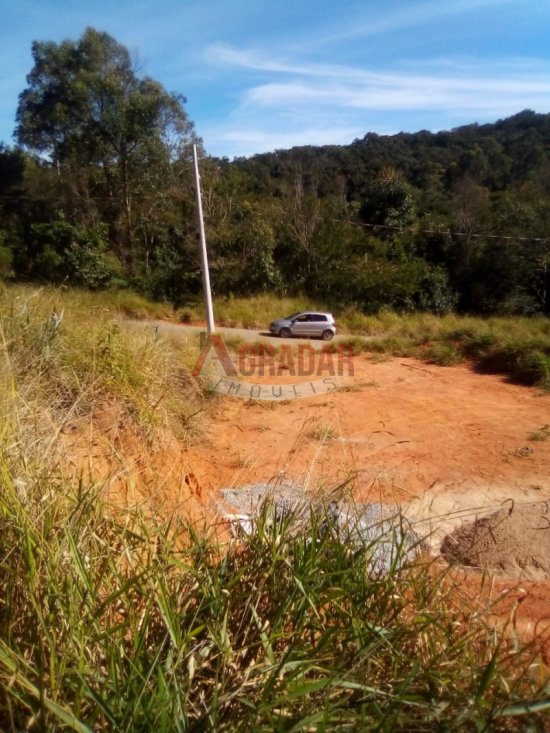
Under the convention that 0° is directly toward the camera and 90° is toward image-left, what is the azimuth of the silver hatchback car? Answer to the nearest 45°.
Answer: approximately 90°

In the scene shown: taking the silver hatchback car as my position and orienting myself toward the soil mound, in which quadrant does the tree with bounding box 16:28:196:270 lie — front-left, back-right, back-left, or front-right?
back-right

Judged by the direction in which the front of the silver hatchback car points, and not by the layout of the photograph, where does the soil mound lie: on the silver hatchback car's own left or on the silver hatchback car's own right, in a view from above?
on the silver hatchback car's own left

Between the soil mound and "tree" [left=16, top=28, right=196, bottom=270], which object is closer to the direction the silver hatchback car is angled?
the tree

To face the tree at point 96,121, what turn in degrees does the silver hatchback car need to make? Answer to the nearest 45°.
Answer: approximately 45° to its right
